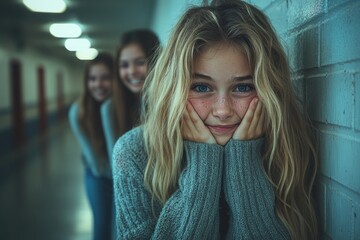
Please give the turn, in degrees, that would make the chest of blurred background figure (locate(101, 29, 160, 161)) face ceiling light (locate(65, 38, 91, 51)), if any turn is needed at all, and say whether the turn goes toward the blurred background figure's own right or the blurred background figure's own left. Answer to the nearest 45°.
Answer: approximately 180°

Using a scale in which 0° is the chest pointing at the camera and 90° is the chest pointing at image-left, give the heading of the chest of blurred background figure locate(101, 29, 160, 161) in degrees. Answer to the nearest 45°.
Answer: approximately 0°

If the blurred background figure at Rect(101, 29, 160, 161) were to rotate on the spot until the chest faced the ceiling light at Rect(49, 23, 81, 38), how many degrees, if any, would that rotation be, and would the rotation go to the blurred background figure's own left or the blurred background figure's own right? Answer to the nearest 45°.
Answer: approximately 180°

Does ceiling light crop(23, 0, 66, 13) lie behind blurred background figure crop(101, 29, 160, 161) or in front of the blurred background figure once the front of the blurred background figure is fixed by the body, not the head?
behind
